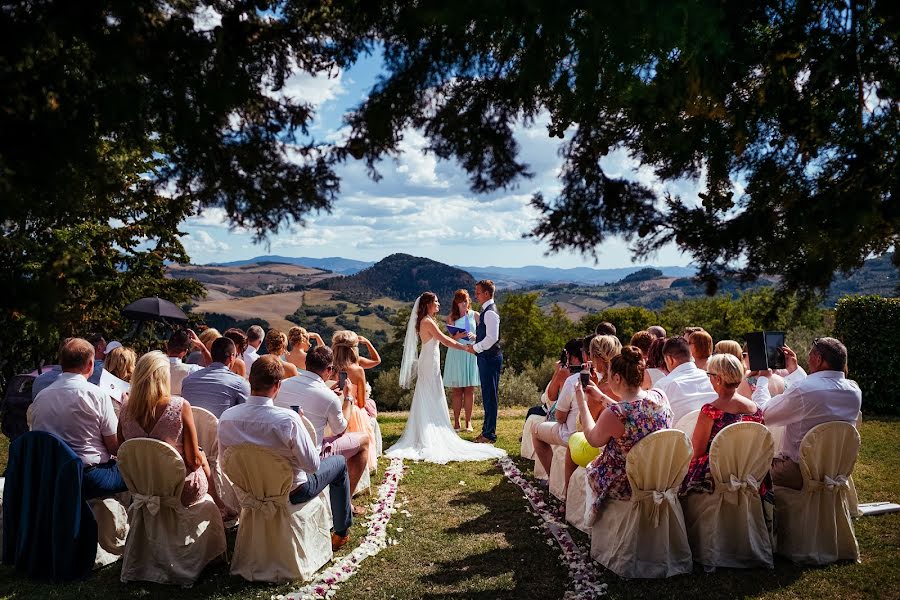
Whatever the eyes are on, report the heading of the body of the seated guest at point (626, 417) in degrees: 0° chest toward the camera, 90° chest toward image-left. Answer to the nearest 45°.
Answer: approximately 135°

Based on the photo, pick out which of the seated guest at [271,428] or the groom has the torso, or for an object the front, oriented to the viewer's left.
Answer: the groom

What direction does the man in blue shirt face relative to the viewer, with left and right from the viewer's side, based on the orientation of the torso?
facing away from the viewer and to the right of the viewer

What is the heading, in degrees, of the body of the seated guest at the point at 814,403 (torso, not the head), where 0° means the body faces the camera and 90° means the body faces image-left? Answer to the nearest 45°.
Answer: approximately 135°

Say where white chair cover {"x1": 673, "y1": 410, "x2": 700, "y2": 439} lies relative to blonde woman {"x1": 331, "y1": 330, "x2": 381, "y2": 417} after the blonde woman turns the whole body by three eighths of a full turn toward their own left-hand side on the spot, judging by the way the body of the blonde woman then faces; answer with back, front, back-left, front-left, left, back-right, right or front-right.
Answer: back-left

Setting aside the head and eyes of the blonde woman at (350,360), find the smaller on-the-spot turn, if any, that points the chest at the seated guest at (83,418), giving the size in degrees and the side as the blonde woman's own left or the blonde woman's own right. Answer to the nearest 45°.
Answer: approximately 180°

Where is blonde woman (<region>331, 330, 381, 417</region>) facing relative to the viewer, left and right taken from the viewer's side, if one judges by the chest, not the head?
facing away from the viewer and to the right of the viewer

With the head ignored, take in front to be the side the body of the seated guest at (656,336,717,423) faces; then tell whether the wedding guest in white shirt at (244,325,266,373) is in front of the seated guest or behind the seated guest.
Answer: in front

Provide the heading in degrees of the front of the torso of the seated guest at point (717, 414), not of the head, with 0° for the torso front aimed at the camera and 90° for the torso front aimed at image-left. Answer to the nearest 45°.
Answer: approximately 135°

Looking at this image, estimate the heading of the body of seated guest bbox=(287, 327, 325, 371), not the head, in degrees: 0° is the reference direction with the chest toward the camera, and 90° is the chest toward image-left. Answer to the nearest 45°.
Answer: approximately 225°

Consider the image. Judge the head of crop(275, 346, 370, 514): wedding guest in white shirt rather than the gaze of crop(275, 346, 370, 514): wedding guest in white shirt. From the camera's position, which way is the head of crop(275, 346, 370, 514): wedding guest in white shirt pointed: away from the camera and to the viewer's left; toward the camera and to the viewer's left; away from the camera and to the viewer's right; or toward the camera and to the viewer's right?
away from the camera and to the viewer's right

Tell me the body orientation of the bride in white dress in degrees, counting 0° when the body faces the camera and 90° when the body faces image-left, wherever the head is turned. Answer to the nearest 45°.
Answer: approximately 270°

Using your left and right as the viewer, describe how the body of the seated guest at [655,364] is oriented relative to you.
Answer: facing away from the viewer and to the left of the viewer

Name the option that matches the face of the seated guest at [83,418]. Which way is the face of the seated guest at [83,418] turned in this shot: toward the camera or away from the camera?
away from the camera

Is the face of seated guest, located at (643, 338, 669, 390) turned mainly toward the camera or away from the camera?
away from the camera
